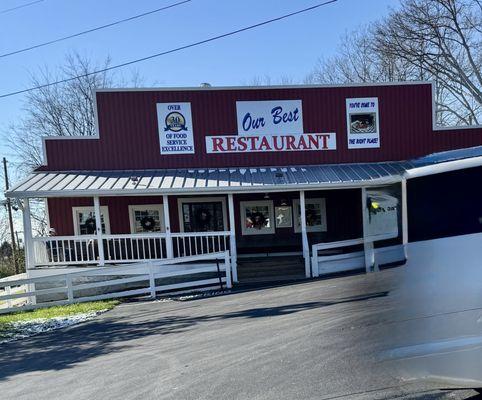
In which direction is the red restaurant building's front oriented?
toward the camera

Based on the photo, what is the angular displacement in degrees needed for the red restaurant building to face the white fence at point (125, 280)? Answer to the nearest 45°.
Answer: approximately 45° to its right
